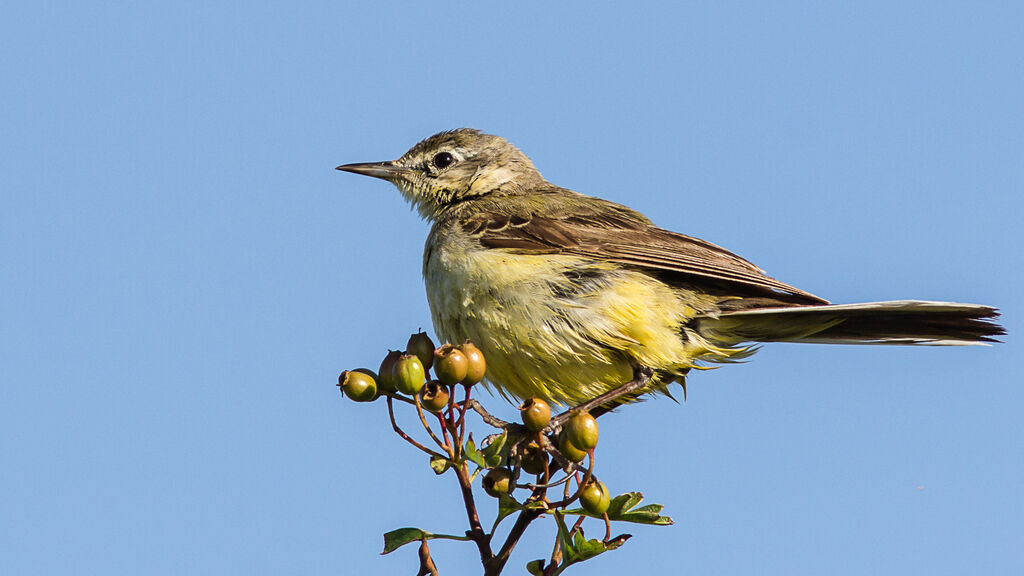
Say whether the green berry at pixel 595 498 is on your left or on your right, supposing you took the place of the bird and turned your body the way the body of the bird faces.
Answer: on your left

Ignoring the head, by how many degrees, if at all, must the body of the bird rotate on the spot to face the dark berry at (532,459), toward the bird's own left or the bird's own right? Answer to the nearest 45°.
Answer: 0° — it already faces it

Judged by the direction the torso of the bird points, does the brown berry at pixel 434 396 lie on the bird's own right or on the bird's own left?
on the bird's own left

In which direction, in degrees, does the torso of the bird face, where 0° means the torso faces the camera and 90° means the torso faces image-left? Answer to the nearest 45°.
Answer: approximately 90°

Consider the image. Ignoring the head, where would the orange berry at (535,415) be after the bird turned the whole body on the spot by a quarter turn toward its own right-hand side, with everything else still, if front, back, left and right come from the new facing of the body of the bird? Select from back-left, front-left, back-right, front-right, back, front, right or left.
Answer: left

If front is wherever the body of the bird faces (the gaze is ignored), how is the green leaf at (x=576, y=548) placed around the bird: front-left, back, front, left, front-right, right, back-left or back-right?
left
